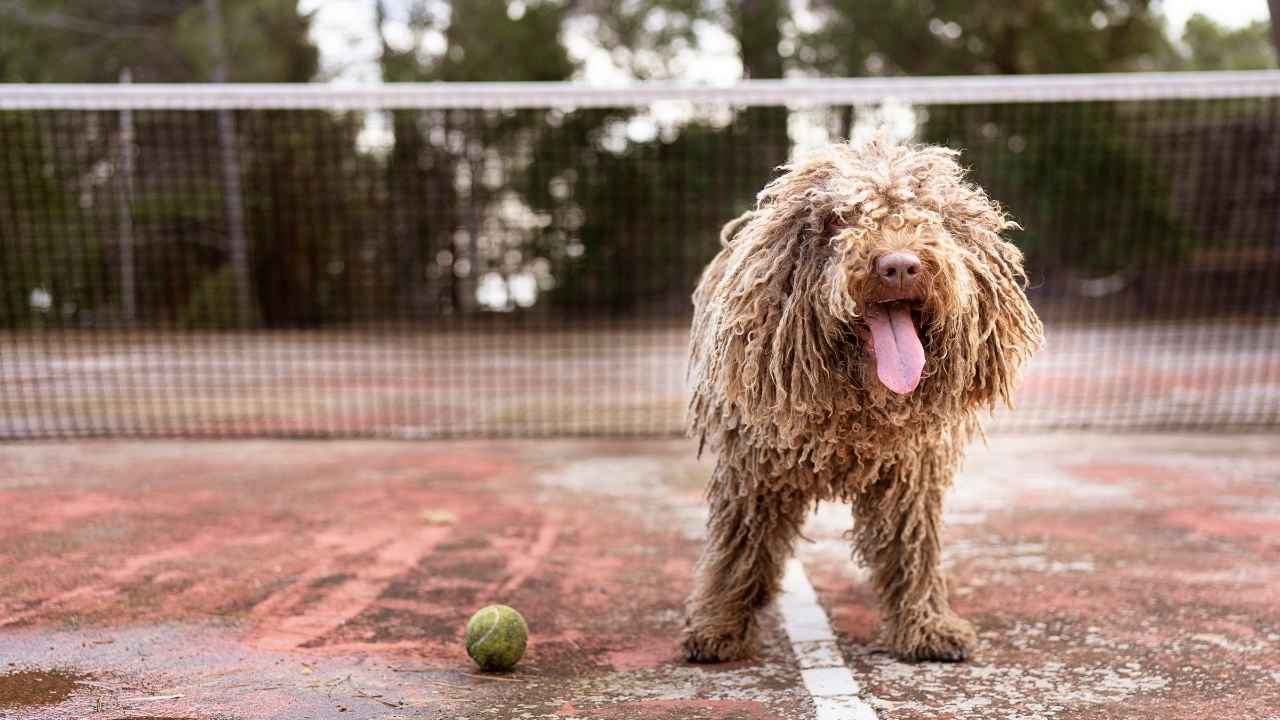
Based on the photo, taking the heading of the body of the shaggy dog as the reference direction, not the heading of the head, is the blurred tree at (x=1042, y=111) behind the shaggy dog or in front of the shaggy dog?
behind

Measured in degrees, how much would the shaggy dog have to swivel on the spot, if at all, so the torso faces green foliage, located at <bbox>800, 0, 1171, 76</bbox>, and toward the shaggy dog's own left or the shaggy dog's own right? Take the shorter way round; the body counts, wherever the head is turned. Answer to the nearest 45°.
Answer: approximately 180°

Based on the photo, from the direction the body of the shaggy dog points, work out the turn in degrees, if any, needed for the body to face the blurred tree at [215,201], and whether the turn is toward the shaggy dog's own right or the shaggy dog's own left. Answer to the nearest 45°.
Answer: approximately 135° to the shaggy dog's own right

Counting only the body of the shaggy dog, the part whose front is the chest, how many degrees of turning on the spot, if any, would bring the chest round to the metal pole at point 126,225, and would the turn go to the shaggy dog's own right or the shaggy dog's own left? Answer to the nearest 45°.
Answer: approximately 135° to the shaggy dog's own right

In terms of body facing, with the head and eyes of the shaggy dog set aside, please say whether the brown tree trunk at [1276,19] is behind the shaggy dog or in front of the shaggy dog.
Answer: behind

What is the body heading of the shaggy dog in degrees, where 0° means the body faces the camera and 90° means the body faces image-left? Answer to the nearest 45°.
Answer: approximately 0°

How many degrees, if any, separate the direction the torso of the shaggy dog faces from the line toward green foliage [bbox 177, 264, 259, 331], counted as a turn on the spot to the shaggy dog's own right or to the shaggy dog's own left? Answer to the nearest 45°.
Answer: approximately 135° to the shaggy dog's own right
